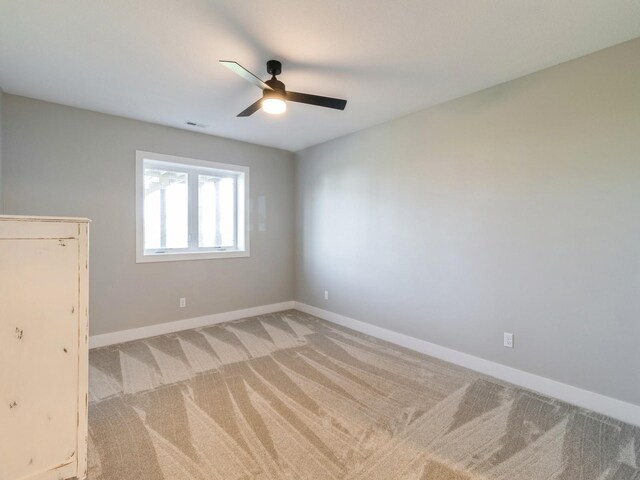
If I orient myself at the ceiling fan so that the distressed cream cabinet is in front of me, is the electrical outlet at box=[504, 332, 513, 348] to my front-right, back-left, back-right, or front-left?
back-left

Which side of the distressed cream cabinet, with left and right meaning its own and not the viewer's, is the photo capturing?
right

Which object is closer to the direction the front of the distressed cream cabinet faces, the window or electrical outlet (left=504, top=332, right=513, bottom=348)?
the electrical outlet

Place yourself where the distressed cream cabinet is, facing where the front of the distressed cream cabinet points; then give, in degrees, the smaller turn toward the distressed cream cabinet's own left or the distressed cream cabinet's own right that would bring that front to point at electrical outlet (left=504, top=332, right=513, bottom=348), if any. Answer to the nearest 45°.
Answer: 0° — it already faces it

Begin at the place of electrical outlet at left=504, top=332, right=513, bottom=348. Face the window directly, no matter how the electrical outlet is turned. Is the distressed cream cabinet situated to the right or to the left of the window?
left

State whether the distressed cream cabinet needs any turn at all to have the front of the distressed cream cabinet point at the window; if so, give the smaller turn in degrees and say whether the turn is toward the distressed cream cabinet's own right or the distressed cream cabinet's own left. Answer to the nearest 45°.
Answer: approximately 45° to the distressed cream cabinet's own left
